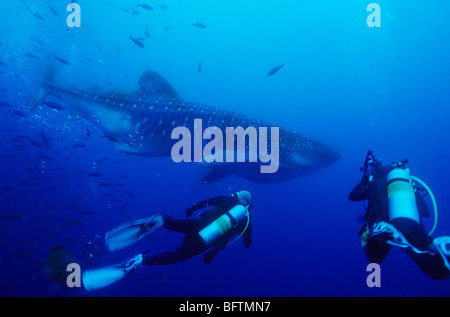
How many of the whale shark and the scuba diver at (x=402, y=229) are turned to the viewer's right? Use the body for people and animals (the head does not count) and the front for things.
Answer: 1

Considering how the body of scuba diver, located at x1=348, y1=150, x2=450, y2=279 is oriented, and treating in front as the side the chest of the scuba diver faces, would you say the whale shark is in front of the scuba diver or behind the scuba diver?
in front

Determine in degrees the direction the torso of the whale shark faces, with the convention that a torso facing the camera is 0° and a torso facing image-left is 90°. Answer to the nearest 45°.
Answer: approximately 270°

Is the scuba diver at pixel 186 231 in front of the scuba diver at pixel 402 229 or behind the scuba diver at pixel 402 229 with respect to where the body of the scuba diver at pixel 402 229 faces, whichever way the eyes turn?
in front

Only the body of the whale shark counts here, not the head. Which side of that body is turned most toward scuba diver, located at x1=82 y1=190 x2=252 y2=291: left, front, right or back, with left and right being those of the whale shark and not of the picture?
right

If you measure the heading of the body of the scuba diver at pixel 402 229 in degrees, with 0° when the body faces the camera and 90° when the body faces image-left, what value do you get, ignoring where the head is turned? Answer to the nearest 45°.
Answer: approximately 135°

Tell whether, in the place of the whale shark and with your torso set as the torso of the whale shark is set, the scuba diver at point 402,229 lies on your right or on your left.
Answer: on your right
